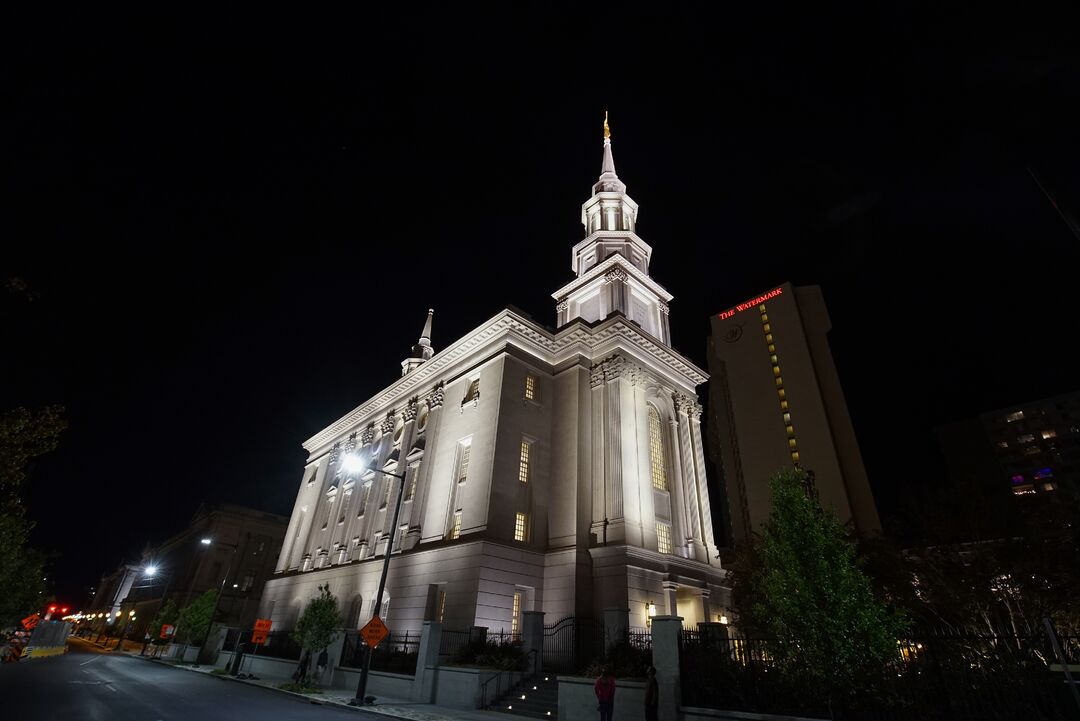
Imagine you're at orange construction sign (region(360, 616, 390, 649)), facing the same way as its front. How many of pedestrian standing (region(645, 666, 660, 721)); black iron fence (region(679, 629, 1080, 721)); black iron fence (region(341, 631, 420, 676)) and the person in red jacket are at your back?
1

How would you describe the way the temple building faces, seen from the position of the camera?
facing the viewer and to the right of the viewer

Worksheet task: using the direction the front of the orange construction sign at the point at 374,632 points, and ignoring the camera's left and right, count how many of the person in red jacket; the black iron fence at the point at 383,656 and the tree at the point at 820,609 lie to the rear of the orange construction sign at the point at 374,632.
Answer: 1

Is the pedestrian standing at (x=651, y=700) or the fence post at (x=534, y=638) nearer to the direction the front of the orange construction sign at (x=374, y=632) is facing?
the pedestrian standing

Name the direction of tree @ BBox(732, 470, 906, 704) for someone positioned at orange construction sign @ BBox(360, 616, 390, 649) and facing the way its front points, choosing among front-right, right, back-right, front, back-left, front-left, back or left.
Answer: front-left

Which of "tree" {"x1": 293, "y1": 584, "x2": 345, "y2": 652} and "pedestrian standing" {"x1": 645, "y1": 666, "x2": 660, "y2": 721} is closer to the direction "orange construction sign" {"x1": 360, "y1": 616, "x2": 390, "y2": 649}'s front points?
the pedestrian standing

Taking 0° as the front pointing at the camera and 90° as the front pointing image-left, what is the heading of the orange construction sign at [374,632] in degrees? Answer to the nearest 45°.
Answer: approximately 0°

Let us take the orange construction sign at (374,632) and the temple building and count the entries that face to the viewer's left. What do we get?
0
